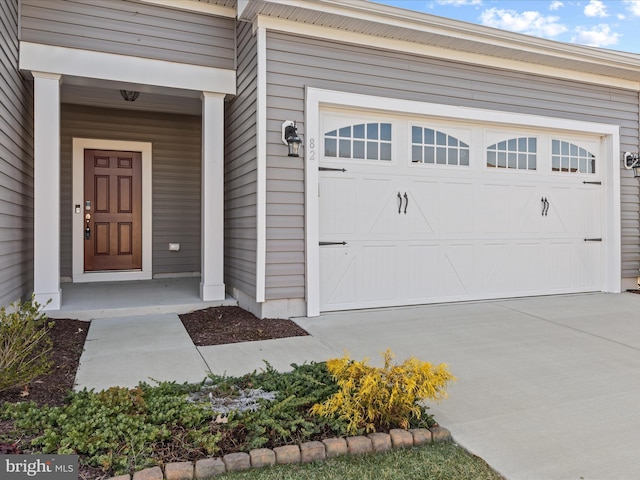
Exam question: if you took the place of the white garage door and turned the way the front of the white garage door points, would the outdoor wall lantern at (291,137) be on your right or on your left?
on your right

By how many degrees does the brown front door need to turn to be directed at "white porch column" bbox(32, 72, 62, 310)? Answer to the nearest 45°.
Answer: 0° — it already faces it

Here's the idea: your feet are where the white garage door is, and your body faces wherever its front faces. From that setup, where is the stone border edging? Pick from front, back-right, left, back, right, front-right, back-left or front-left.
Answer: front-right

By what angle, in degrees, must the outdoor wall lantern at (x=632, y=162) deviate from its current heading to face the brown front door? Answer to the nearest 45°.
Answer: approximately 90° to its right

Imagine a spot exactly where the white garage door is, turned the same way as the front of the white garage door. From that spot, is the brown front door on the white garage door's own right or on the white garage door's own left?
on the white garage door's own right

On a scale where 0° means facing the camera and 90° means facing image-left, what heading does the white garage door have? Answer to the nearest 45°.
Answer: approximately 315°

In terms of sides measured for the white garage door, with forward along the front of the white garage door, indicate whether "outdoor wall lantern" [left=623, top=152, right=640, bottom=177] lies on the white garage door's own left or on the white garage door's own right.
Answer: on the white garage door's own left

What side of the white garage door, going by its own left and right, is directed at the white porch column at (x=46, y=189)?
right

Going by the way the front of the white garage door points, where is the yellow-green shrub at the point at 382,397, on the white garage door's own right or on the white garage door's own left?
on the white garage door's own right

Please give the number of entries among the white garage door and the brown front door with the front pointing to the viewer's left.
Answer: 0

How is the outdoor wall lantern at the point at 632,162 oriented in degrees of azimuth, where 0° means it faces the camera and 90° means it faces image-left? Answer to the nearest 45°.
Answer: approximately 315°

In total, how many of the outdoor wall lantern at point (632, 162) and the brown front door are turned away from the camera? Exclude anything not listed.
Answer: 0
